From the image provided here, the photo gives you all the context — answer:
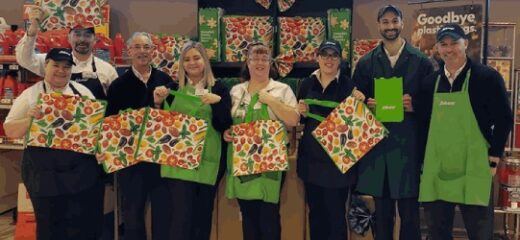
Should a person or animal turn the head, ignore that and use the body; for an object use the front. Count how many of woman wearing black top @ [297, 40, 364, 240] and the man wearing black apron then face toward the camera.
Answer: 2

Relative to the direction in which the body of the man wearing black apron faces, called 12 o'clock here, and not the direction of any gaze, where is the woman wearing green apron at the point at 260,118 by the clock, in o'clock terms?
The woman wearing green apron is roughly at 10 o'clock from the man wearing black apron.

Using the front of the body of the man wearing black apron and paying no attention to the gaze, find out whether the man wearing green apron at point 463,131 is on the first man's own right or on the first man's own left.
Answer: on the first man's own left

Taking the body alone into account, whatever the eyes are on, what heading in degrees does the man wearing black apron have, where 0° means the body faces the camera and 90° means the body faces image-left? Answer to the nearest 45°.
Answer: approximately 0°

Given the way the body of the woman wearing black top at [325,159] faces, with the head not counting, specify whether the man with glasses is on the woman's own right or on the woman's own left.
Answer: on the woman's own right

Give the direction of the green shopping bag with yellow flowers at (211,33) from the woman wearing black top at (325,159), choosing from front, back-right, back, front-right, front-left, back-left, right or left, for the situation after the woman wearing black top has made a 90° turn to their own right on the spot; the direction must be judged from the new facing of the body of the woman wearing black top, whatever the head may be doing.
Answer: front-right

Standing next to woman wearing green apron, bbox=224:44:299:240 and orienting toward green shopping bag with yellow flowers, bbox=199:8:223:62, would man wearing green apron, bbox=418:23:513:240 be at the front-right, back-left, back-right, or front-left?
back-right

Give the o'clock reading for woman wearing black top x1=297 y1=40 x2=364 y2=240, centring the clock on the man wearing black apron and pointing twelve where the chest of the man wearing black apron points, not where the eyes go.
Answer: The woman wearing black top is roughly at 10 o'clock from the man wearing black apron.

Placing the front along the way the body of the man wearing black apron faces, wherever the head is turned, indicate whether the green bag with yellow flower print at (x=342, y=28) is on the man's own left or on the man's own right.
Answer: on the man's own left

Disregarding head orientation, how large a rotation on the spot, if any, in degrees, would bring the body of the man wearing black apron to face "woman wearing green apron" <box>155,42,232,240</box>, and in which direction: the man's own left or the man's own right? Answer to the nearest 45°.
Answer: approximately 45° to the man's own left
